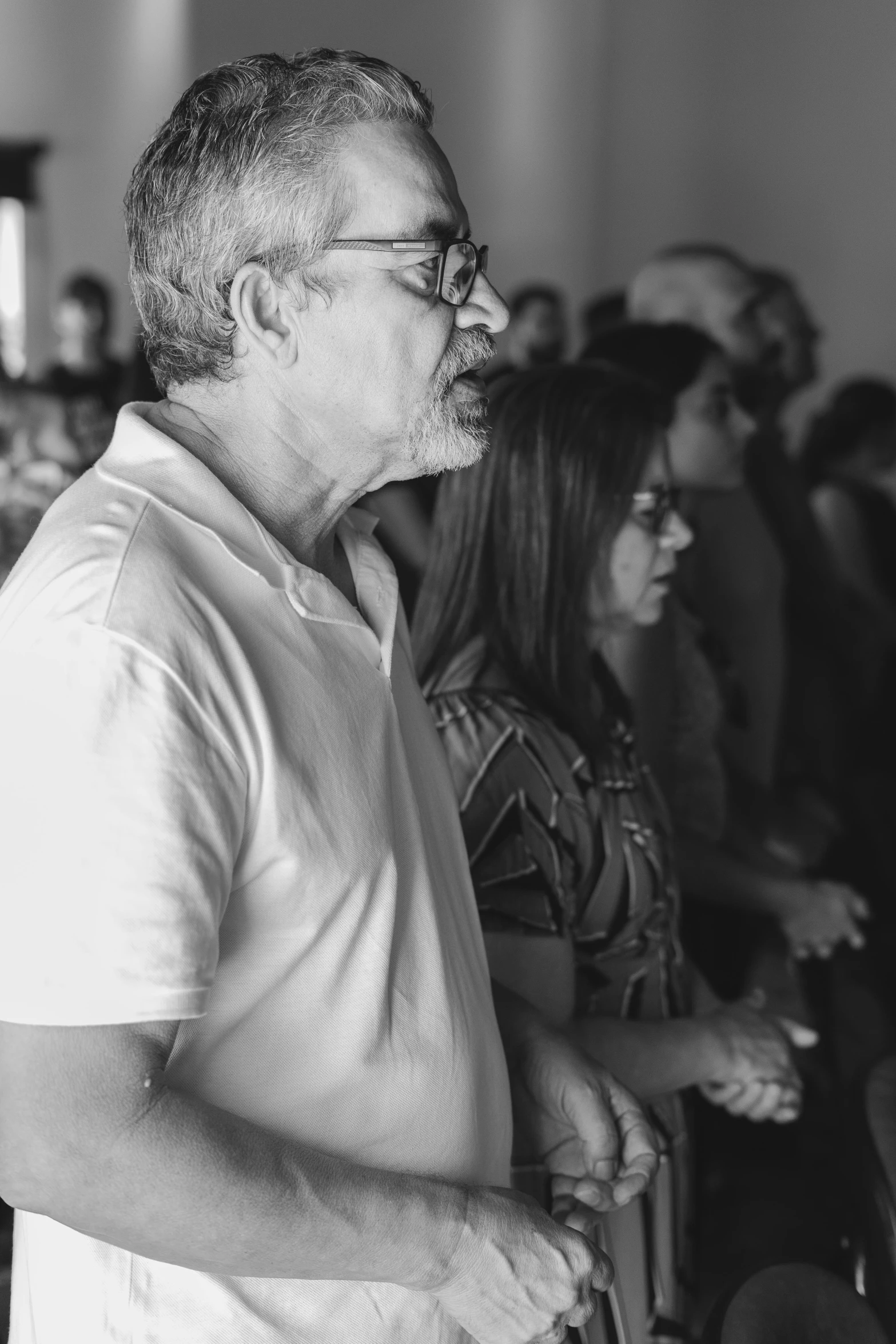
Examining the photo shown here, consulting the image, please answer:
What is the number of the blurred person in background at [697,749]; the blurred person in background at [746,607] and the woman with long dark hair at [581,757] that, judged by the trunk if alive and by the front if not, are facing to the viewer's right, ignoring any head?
3

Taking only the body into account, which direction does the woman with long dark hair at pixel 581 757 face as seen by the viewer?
to the viewer's right

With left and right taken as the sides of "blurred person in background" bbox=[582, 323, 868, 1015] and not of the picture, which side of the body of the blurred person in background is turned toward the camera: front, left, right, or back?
right

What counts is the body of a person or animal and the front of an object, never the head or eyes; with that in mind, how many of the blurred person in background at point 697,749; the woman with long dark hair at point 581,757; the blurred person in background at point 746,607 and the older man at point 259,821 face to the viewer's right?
4

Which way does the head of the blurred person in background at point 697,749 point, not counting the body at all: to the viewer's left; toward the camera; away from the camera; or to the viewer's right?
to the viewer's right

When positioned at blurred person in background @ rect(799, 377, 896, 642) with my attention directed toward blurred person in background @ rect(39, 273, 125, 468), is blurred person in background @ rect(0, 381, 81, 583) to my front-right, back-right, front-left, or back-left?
front-left

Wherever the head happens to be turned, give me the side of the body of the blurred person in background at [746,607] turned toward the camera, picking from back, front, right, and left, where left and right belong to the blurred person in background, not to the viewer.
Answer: right

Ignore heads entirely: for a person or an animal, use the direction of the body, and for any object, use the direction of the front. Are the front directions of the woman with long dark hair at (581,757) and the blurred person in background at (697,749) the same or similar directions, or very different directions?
same or similar directions

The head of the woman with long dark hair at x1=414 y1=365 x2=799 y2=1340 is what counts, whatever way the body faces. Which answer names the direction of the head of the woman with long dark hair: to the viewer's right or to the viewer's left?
to the viewer's right

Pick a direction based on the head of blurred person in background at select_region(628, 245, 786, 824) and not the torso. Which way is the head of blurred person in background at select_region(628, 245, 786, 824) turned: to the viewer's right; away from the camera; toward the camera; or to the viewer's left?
to the viewer's right

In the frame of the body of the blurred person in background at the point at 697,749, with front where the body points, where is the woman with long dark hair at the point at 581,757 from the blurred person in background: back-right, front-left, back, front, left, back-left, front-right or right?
right

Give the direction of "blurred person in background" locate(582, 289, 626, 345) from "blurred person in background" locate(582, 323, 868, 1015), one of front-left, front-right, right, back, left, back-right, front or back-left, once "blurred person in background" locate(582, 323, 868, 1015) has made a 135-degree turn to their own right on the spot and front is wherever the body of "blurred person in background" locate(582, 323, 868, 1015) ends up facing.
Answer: back-right

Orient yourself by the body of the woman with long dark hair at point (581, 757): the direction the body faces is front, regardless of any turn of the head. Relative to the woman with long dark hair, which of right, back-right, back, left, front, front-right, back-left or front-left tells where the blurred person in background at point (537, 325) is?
left

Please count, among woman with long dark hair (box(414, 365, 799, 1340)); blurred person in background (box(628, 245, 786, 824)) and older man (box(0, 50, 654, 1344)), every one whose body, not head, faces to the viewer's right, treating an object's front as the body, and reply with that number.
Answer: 3

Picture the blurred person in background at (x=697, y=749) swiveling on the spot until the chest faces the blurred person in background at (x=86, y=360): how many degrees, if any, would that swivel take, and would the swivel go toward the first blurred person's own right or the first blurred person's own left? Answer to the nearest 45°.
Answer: approximately 135° to the first blurred person's own left

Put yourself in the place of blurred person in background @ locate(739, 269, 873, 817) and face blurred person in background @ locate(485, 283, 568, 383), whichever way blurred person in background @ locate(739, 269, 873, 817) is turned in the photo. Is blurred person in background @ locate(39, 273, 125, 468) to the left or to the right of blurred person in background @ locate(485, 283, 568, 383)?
left

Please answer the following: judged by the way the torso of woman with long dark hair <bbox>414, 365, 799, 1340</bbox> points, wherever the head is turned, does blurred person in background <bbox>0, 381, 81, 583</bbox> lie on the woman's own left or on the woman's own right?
on the woman's own left

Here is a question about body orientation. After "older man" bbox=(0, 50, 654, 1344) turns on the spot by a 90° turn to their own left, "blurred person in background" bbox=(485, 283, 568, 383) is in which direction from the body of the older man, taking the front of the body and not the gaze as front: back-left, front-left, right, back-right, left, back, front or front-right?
front

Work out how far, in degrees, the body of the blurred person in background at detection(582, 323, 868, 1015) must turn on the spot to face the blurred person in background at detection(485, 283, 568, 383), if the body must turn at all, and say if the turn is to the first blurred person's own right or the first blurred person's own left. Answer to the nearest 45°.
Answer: approximately 90° to the first blurred person's own left
